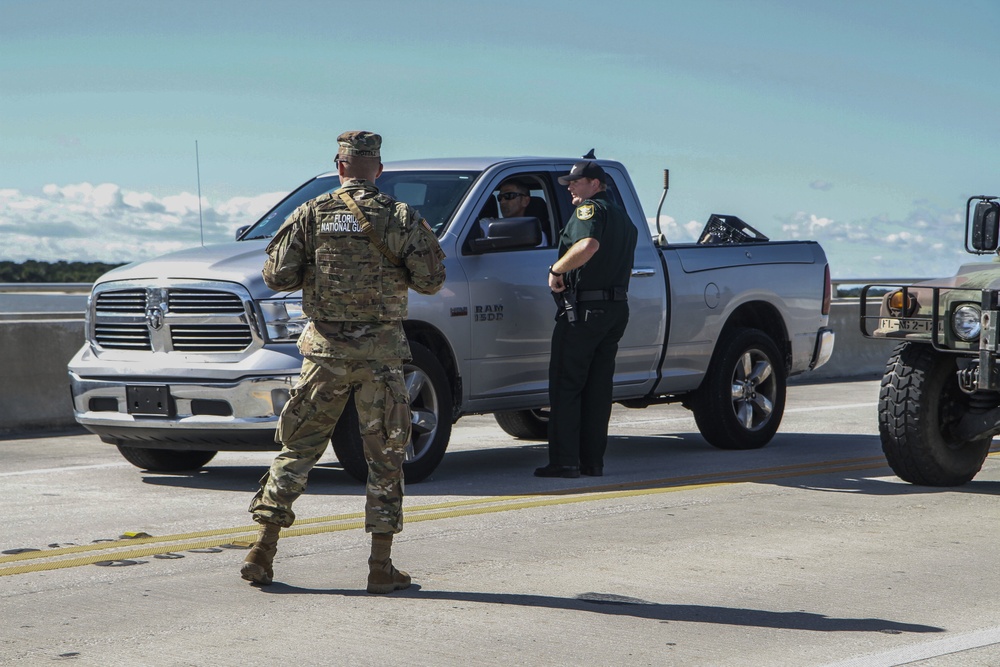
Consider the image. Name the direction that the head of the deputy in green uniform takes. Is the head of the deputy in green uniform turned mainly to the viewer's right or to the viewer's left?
to the viewer's left

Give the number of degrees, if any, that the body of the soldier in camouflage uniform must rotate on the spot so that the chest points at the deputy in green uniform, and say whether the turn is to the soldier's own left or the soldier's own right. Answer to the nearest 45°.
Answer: approximately 45° to the soldier's own right

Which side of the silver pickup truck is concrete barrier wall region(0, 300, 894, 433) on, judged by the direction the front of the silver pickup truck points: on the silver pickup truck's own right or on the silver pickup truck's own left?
on the silver pickup truck's own right

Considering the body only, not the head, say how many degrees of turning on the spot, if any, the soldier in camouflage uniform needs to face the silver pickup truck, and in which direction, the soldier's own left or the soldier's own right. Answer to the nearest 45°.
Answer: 0° — they already face it

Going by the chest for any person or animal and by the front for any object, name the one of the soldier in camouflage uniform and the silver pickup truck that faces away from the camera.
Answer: the soldier in camouflage uniform

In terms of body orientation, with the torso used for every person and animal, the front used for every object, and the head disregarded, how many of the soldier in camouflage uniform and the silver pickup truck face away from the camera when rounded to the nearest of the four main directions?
1

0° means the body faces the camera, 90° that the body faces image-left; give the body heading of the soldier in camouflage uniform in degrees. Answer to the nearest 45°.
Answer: approximately 180°
